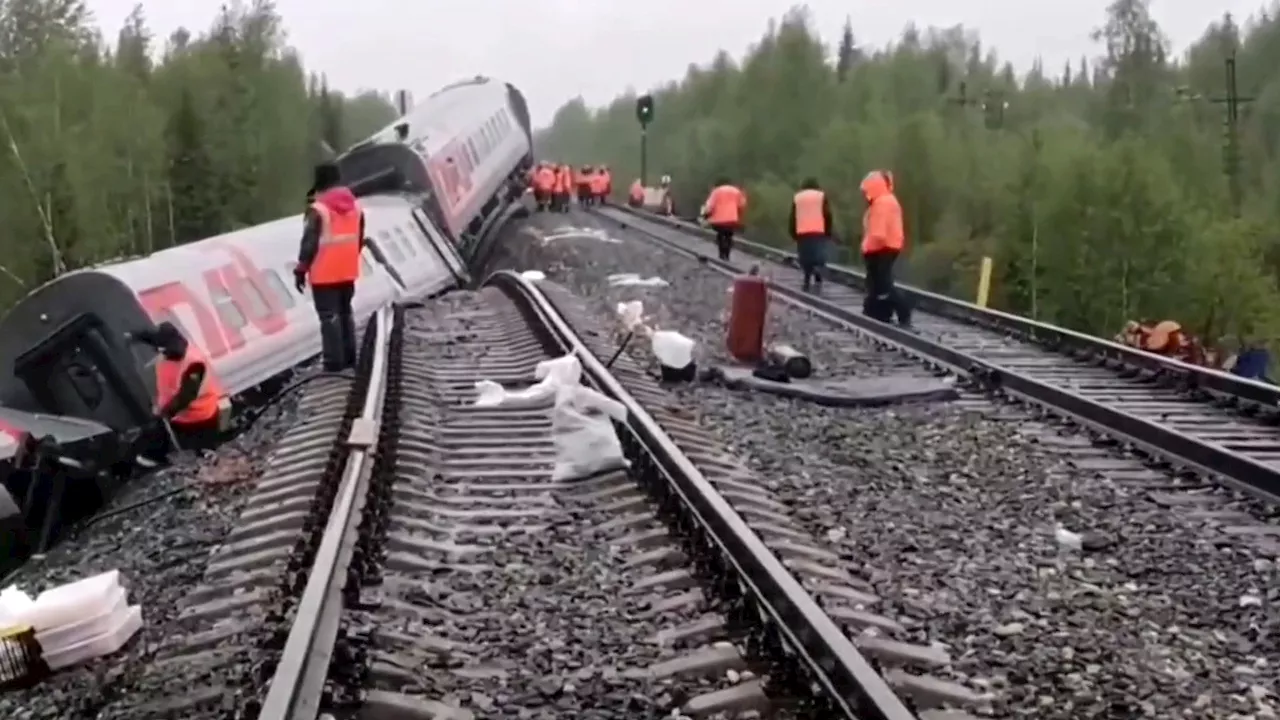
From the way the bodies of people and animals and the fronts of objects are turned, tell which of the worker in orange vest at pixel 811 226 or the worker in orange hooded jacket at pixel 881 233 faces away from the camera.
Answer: the worker in orange vest at pixel 811 226

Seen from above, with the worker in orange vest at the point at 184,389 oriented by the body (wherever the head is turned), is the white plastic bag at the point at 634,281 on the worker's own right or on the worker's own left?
on the worker's own right

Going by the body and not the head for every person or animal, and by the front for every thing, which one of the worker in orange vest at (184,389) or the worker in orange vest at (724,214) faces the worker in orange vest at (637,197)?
the worker in orange vest at (724,214)

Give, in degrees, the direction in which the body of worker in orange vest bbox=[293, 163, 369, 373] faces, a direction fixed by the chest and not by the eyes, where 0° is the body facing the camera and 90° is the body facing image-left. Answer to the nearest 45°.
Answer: approximately 135°

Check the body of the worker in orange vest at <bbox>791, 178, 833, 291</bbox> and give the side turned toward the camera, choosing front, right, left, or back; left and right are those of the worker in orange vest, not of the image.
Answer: back

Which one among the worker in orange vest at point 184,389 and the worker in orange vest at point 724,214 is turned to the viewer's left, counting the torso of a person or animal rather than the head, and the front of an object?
the worker in orange vest at point 184,389

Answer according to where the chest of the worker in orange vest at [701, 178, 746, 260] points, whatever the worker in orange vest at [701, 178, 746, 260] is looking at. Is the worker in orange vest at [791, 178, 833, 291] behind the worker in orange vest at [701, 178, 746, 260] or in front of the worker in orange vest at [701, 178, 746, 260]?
behind

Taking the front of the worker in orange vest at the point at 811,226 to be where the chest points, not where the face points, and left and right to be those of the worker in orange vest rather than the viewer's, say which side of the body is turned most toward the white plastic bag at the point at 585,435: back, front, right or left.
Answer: back

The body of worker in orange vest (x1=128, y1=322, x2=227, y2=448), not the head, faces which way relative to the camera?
to the viewer's left

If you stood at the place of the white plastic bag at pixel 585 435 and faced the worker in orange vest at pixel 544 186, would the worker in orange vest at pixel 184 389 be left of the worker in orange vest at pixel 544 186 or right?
left

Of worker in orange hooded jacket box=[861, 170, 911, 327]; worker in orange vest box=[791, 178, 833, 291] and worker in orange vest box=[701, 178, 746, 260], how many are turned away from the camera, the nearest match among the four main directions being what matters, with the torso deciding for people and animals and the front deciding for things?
2

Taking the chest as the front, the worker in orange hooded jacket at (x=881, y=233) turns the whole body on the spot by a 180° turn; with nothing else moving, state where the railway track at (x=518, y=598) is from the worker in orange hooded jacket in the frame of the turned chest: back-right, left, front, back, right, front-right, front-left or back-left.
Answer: right

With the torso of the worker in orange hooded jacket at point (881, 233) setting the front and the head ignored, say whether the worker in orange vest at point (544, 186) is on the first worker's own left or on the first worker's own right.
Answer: on the first worker's own right

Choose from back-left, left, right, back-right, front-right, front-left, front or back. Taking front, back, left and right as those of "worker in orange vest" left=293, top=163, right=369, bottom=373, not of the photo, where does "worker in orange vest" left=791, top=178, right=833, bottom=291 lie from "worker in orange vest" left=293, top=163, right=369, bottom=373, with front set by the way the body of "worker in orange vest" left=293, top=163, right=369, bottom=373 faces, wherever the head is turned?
right

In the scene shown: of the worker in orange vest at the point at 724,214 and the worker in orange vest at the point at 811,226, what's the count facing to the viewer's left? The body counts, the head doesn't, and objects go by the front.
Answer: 0

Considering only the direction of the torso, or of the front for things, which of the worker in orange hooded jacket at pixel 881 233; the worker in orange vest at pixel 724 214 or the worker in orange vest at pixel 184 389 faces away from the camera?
the worker in orange vest at pixel 724 214

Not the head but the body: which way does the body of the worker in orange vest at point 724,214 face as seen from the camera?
away from the camera

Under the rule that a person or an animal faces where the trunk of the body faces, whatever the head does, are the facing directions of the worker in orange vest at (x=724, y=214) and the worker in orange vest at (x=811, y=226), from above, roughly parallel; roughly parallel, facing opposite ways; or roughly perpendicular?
roughly parallel
